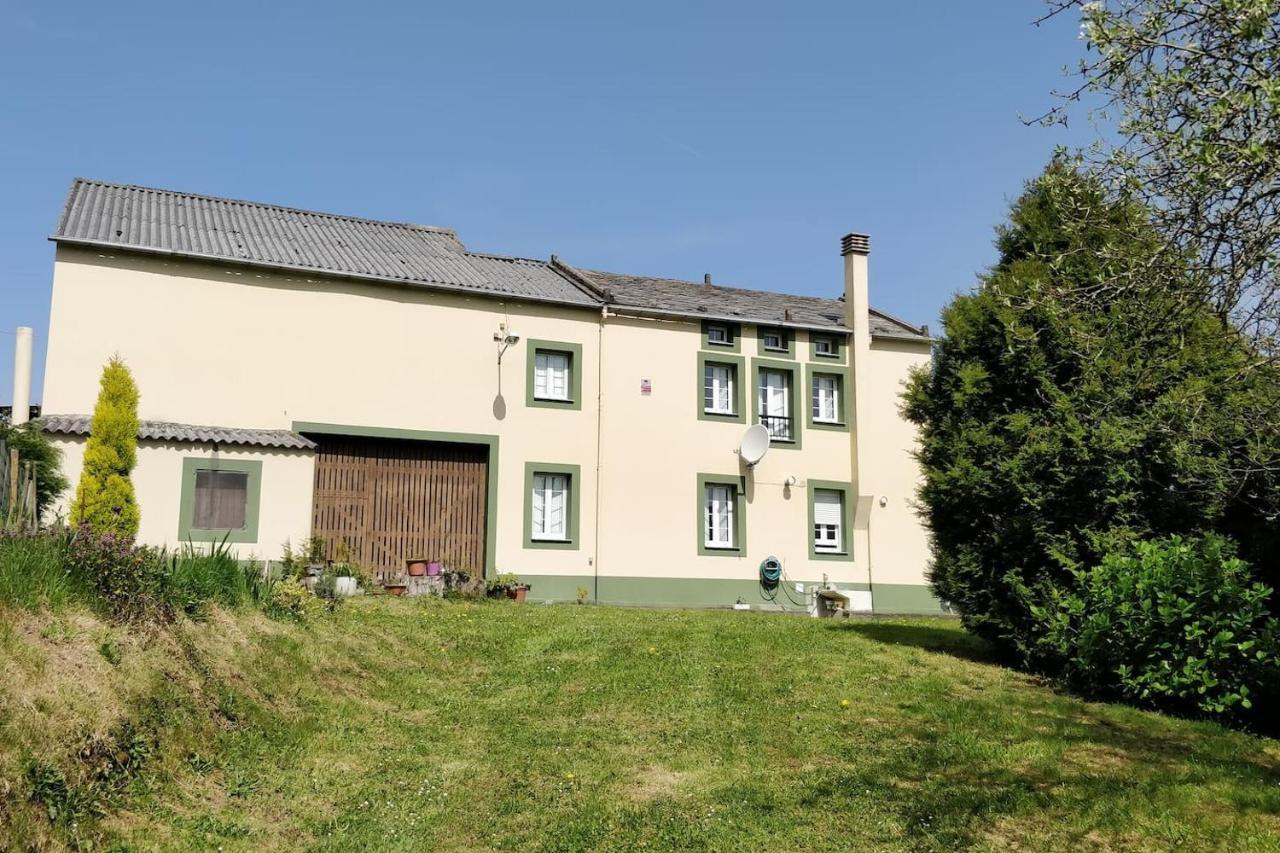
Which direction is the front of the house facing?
toward the camera

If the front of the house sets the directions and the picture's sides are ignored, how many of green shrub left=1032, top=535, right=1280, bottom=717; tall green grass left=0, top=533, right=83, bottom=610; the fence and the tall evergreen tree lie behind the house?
0

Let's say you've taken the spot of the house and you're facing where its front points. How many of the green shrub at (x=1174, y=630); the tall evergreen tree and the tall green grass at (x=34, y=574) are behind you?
0

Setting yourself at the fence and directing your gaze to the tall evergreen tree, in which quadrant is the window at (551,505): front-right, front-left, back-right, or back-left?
front-left

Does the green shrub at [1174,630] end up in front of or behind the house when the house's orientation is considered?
in front

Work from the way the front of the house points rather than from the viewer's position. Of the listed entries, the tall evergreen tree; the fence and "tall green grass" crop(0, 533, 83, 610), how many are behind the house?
0

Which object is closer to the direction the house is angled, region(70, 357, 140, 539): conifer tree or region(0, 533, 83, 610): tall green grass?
the tall green grass

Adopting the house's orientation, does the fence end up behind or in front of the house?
in front

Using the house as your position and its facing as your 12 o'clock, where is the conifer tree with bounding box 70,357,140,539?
The conifer tree is roughly at 2 o'clock from the house.

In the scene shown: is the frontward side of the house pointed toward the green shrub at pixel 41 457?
no

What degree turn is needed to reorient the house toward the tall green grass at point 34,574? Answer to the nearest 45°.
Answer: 0° — it already faces it
